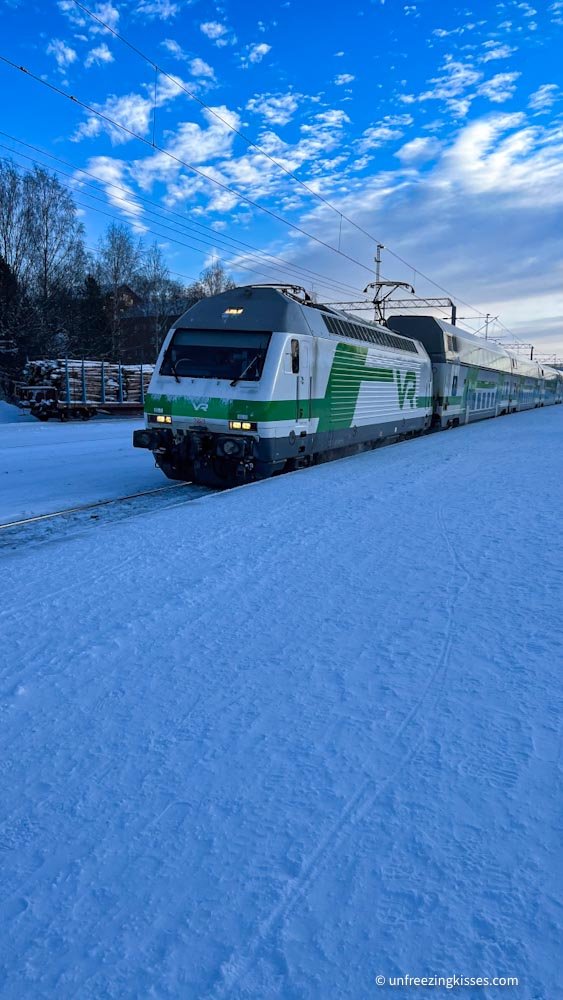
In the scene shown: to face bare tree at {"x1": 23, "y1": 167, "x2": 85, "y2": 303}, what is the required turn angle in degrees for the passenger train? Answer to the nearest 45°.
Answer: approximately 90° to its right

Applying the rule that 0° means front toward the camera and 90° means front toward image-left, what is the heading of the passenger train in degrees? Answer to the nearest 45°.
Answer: approximately 45°

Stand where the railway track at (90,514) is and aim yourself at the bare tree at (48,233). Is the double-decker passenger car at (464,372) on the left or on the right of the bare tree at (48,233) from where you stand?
right
